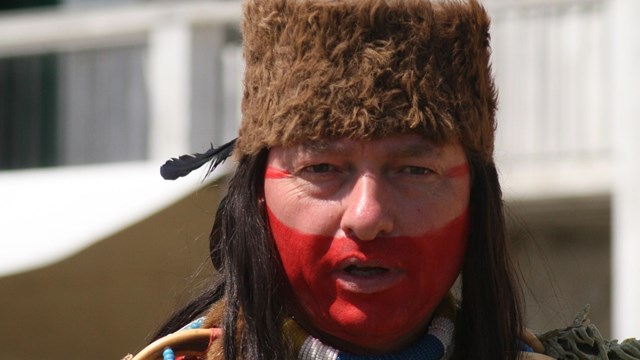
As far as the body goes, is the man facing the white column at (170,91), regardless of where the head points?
no

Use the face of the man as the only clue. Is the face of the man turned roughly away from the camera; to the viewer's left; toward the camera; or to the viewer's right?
toward the camera

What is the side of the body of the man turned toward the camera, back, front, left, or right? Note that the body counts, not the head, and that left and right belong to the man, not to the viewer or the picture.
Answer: front

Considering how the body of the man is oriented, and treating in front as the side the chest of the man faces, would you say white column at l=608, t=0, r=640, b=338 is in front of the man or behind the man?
behind
